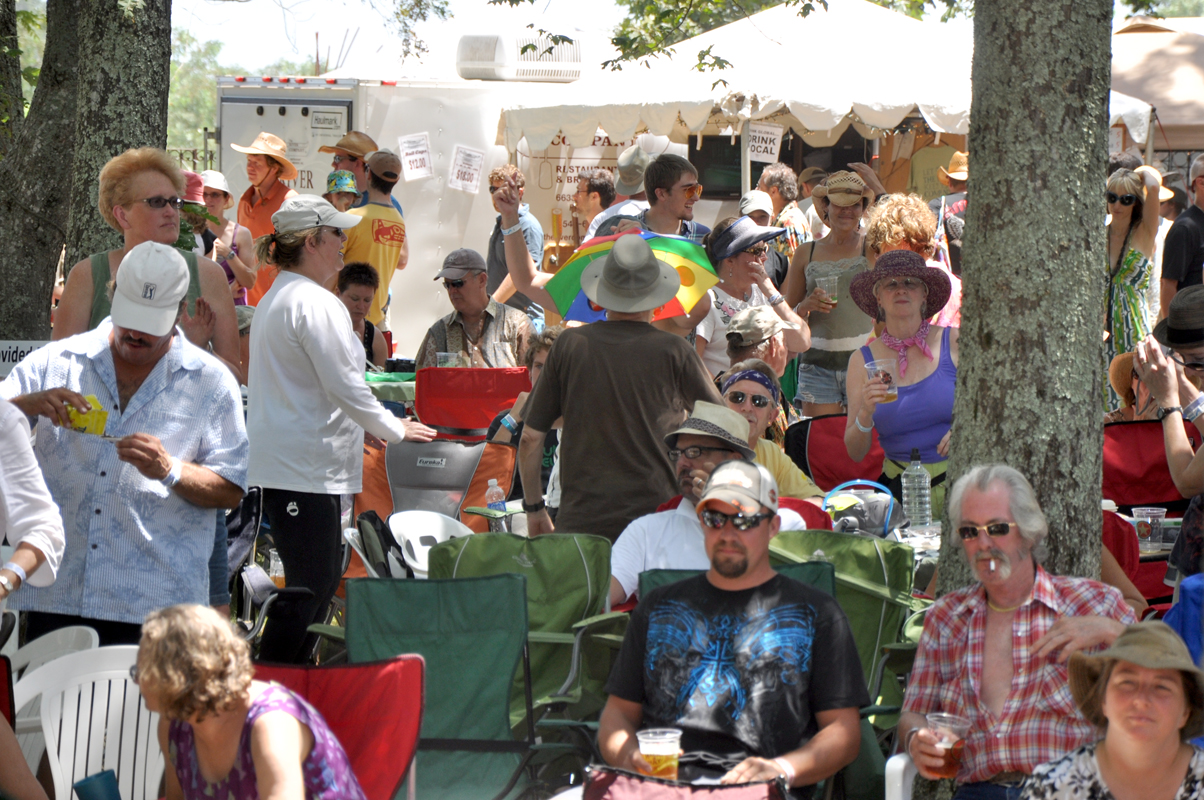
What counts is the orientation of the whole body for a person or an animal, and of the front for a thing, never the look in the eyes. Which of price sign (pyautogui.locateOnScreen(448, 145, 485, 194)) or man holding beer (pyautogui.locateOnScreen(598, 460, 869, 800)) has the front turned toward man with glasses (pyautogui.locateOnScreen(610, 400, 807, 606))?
the price sign

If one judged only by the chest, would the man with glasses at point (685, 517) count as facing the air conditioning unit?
no

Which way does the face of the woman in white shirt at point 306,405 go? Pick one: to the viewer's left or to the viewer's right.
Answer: to the viewer's right

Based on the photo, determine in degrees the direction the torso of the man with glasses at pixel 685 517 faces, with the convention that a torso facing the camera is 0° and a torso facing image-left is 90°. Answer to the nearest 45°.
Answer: approximately 45°

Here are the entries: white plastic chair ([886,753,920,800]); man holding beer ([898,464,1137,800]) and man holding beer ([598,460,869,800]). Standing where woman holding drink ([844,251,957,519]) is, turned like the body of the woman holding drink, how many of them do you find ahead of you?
3

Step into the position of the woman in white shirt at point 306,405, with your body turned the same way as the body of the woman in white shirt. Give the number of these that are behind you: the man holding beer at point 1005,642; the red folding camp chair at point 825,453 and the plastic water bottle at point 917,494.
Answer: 0

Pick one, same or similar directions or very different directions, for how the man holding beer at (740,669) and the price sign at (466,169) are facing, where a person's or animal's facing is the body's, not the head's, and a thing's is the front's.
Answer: same or similar directions

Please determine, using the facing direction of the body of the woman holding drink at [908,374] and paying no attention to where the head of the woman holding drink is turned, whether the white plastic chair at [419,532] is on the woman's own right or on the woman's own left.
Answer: on the woman's own right

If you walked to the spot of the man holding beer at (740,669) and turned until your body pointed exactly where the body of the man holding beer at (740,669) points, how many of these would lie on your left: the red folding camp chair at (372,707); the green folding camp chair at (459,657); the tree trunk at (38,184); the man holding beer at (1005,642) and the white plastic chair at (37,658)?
1

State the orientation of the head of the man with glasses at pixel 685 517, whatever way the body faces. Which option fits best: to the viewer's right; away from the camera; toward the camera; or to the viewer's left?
toward the camera

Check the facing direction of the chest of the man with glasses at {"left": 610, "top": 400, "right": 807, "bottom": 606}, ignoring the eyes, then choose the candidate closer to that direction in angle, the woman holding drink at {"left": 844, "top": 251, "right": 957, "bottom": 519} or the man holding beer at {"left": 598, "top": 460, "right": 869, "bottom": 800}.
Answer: the man holding beer

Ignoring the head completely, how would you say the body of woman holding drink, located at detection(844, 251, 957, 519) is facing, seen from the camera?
toward the camera

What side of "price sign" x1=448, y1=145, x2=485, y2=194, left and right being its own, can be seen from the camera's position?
front

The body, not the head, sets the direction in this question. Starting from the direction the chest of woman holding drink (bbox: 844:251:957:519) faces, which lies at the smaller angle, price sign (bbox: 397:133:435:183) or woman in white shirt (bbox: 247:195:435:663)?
the woman in white shirt

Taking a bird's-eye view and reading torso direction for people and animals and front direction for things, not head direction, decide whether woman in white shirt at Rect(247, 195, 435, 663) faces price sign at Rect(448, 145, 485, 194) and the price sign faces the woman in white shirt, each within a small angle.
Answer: no

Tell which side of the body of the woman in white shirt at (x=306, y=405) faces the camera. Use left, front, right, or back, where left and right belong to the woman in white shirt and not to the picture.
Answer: right

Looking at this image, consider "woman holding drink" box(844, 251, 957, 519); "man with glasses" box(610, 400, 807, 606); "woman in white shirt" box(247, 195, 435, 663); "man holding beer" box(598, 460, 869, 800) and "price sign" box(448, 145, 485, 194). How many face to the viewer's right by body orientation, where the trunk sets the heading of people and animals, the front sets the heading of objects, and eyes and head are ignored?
1

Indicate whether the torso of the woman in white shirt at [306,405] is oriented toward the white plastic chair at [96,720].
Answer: no
